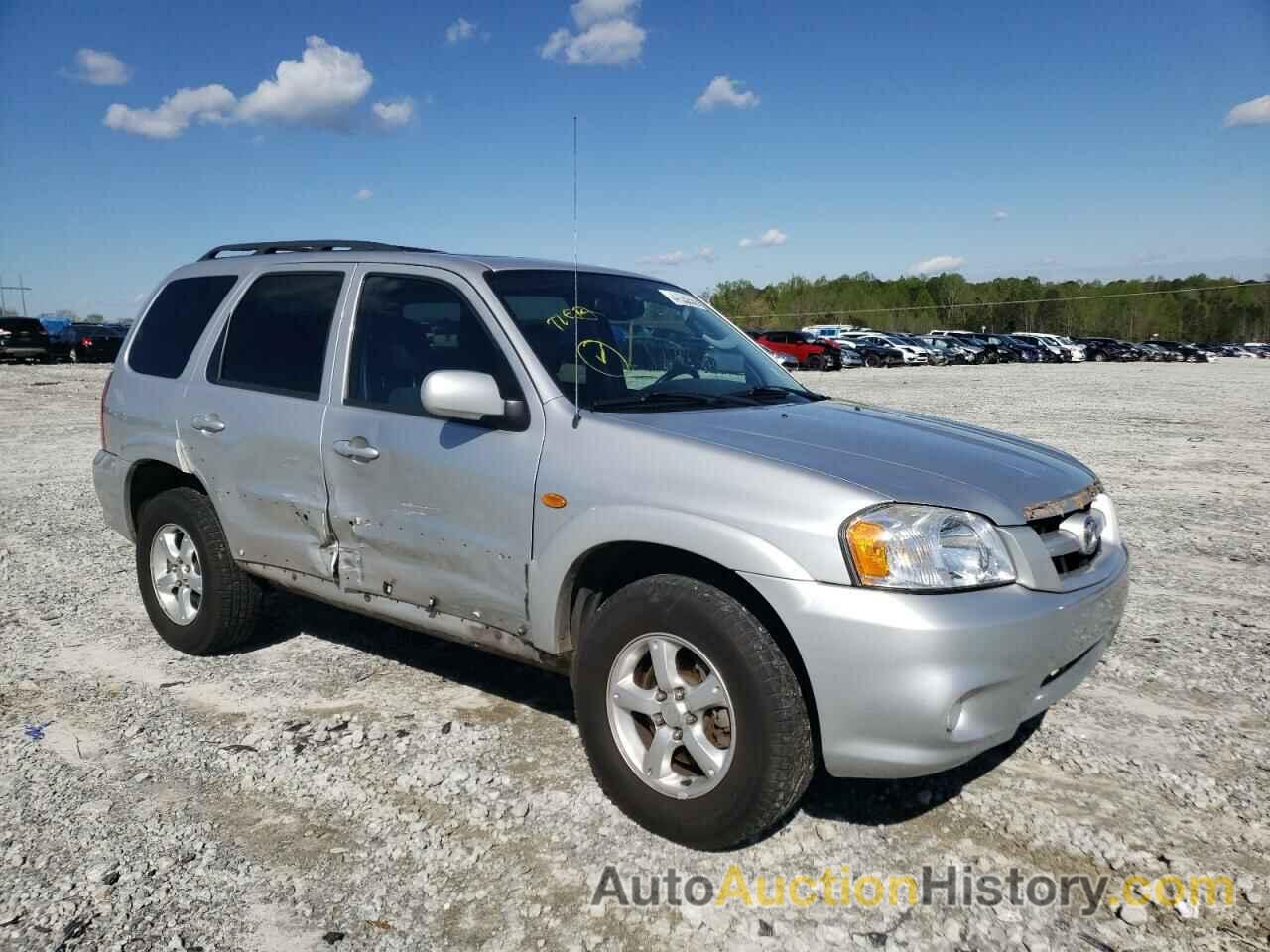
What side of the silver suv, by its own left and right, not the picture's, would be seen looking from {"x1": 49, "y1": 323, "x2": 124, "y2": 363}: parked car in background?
back

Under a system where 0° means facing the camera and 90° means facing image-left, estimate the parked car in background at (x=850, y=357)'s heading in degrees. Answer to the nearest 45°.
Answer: approximately 315°

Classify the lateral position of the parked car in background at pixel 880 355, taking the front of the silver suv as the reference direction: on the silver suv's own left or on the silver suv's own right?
on the silver suv's own left

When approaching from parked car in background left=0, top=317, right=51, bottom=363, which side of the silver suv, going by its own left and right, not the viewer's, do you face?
back

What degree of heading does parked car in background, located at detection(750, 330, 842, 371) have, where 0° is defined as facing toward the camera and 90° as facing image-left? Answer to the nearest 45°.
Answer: approximately 315°

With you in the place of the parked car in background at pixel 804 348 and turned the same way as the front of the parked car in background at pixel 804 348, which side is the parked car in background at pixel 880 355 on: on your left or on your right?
on your left

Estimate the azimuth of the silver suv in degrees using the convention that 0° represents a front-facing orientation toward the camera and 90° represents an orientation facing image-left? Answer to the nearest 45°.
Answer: approximately 315°

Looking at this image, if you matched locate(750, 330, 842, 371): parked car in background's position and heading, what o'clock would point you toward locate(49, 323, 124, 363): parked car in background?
locate(49, 323, 124, 363): parked car in background is roughly at 4 o'clock from locate(750, 330, 842, 371): parked car in background.

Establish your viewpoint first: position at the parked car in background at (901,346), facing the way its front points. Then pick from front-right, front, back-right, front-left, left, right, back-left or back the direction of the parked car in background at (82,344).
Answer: right

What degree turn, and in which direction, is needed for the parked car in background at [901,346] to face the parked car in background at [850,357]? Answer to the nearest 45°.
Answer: approximately 45° to its right
